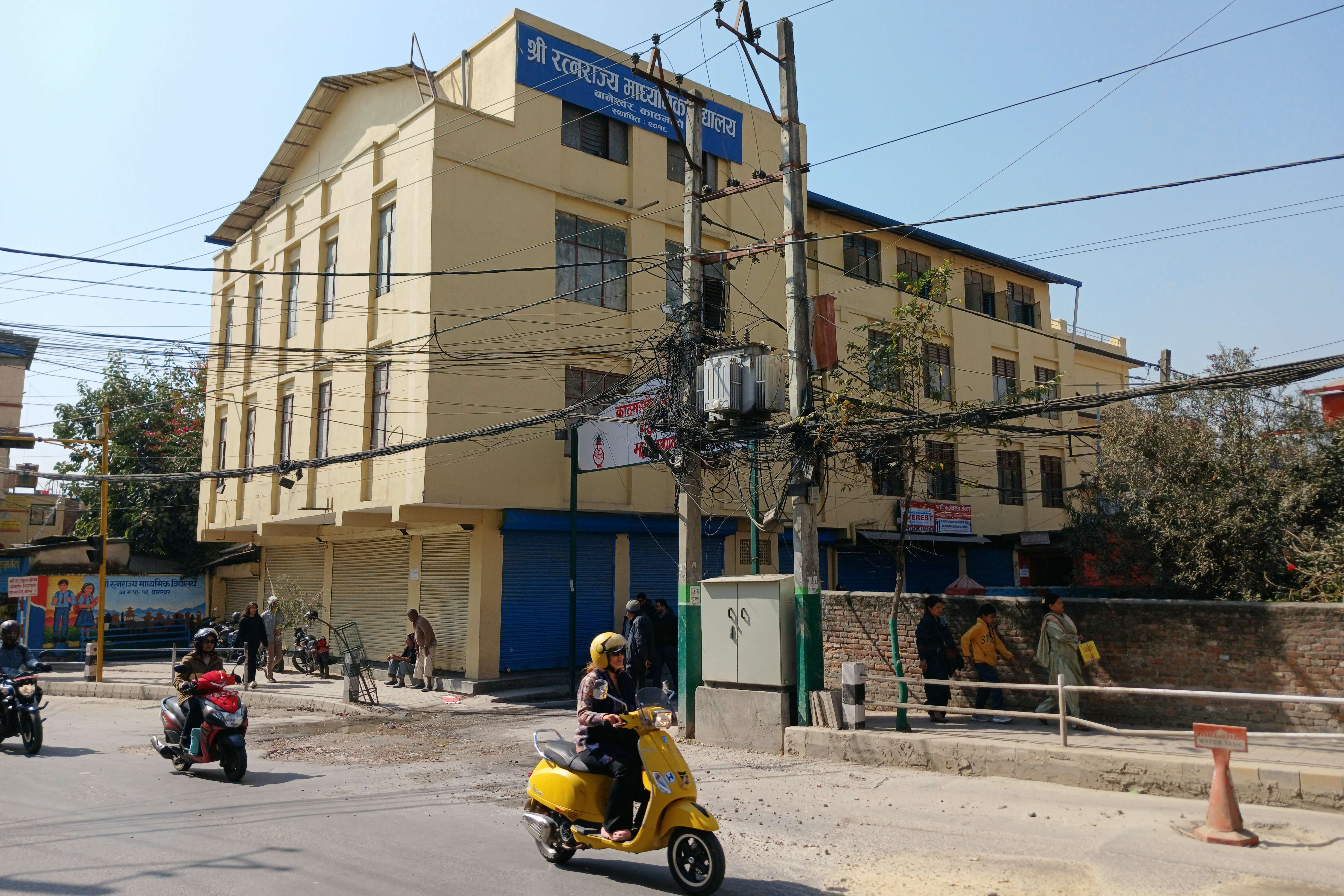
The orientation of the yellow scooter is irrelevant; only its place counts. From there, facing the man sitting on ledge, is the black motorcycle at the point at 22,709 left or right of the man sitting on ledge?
left

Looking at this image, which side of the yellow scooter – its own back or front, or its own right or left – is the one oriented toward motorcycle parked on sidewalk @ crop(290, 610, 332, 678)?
back

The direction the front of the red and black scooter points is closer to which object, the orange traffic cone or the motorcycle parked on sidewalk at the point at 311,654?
the orange traffic cone

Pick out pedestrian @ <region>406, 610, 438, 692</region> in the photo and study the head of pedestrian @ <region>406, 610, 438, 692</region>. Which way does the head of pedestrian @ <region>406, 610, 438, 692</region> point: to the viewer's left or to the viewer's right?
to the viewer's left

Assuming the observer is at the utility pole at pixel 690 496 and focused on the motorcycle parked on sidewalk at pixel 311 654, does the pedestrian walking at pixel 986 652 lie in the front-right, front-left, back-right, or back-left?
back-right

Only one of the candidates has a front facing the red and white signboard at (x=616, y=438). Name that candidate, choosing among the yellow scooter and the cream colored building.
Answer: the cream colored building
